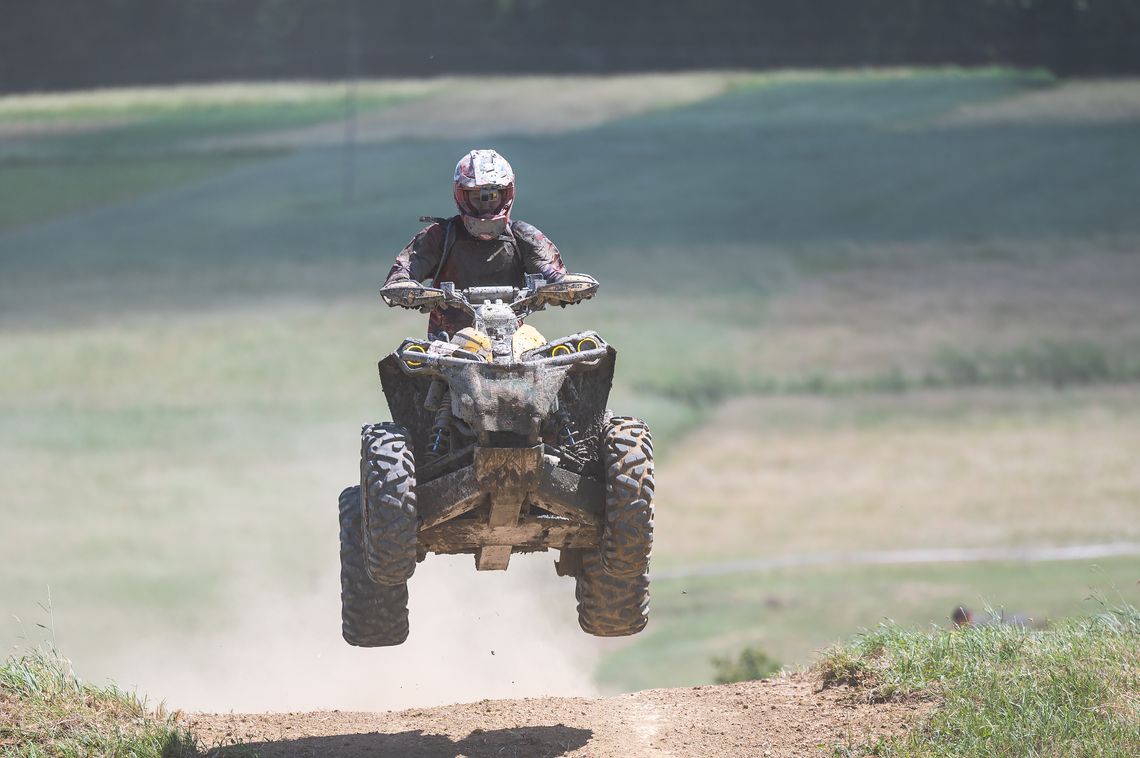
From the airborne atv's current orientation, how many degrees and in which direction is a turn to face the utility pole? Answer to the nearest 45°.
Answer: approximately 180°

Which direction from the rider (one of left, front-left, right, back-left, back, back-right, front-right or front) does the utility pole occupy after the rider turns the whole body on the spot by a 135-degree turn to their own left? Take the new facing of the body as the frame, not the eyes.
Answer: front-left

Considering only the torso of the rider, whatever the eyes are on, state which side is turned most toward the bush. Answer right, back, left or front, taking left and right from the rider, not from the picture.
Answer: back

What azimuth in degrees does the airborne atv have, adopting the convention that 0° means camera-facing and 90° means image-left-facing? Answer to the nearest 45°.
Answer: approximately 0°

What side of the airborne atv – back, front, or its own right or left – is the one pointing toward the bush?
back
